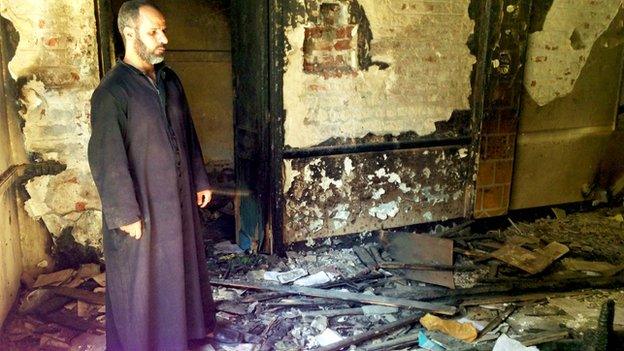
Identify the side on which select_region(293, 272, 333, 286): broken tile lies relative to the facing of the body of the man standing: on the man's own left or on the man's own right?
on the man's own left

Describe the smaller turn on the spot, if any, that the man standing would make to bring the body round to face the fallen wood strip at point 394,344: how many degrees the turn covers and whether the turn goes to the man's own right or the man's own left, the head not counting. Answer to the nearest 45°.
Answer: approximately 45° to the man's own left

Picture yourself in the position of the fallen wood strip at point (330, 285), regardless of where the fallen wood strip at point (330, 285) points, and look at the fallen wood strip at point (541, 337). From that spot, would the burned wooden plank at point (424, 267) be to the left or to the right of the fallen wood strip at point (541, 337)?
left

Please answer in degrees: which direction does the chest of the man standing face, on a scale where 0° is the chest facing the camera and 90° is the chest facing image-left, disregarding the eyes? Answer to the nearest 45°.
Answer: approximately 315°

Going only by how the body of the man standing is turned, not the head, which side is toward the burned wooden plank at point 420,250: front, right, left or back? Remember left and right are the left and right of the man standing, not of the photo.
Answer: left

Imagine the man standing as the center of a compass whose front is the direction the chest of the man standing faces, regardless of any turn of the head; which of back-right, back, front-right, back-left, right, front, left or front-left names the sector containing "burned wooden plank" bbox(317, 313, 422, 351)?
front-left

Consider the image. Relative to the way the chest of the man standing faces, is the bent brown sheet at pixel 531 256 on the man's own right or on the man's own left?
on the man's own left
